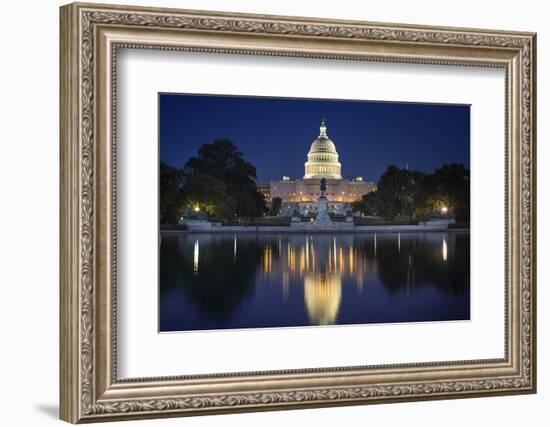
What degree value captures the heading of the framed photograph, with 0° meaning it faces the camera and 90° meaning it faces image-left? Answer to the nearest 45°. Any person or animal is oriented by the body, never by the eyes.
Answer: approximately 315°
